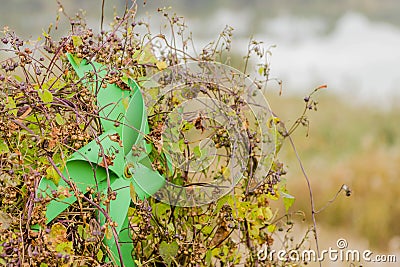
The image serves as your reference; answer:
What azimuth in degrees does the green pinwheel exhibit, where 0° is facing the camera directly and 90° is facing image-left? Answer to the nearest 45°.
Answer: approximately 315°
